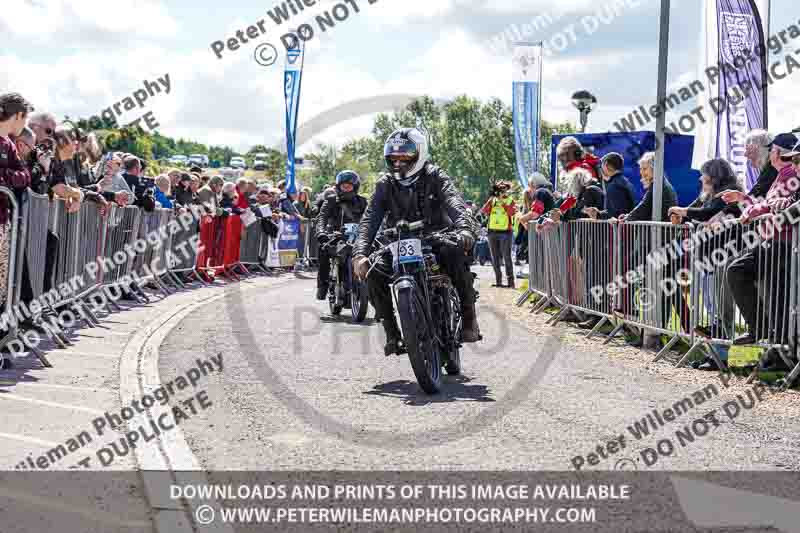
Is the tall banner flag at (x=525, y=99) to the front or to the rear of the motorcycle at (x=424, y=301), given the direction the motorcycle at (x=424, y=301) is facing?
to the rear

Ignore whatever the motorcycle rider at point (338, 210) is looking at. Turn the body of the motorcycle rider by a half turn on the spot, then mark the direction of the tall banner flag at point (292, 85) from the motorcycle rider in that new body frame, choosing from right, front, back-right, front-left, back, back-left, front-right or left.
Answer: front

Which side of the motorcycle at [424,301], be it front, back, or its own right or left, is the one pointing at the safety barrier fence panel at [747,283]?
left

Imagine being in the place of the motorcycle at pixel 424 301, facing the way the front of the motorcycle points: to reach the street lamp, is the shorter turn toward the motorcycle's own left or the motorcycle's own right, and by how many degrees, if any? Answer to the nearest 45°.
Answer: approximately 180°

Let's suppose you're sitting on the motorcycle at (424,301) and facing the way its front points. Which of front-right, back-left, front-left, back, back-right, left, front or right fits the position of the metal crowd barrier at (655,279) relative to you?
back-left

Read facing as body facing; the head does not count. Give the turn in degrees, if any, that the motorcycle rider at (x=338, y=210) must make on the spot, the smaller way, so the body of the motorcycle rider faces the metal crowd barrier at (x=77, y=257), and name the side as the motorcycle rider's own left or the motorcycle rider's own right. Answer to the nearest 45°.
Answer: approximately 45° to the motorcycle rider's own right

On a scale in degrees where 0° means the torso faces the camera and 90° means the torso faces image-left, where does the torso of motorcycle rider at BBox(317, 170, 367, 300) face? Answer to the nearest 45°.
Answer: approximately 0°

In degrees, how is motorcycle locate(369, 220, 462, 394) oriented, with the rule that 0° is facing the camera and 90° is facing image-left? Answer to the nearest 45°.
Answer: approximately 0°

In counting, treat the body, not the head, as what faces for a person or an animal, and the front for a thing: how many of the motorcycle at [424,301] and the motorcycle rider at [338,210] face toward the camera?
2

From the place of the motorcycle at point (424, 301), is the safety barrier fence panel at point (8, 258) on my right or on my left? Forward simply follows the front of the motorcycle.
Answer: on my right

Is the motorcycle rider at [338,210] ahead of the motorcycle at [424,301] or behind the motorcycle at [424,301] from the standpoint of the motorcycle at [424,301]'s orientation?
behind

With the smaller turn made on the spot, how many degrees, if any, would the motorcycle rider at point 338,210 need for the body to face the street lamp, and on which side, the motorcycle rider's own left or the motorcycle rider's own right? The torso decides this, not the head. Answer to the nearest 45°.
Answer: approximately 135° to the motorcycle rider's own left
